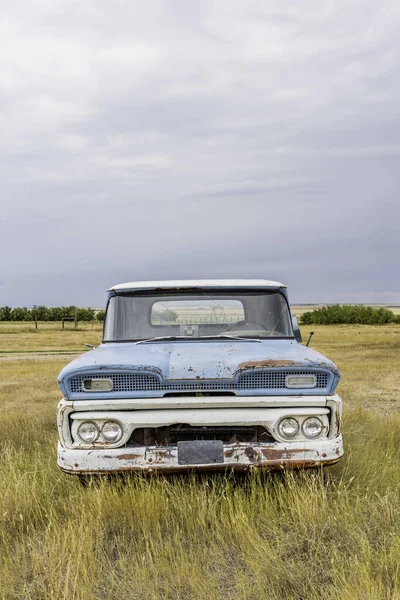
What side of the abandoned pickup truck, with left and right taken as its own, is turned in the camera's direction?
front
